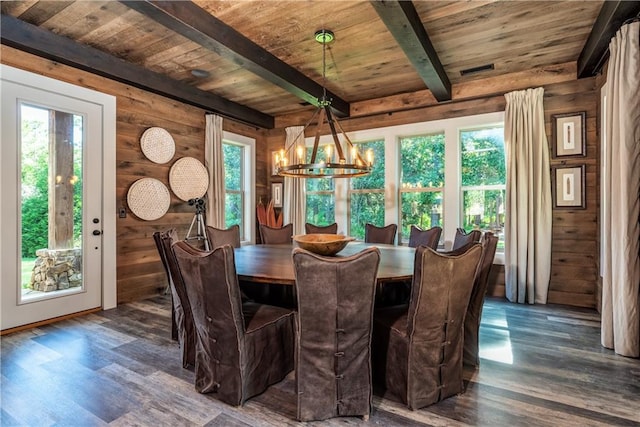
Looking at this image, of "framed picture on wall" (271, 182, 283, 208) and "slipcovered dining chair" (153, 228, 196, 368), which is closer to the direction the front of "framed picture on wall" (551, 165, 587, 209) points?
the slipcovered dining chair

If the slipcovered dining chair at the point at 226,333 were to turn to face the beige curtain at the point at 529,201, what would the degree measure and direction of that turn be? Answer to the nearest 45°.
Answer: approximately 45° to its right

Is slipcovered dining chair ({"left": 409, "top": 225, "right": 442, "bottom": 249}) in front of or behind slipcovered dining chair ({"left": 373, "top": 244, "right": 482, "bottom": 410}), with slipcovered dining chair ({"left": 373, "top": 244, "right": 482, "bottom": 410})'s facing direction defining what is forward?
in front

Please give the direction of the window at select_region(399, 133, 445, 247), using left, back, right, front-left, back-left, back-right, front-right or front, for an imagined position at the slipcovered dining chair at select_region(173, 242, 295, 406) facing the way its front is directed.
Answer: front

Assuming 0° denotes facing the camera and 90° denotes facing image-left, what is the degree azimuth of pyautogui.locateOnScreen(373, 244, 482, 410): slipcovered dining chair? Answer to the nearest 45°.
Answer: approximately 135°

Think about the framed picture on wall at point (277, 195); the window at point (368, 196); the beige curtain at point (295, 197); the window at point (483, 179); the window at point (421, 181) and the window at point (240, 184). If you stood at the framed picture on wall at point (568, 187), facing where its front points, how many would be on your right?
6

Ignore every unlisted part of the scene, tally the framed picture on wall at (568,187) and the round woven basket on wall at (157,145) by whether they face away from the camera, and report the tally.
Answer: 0

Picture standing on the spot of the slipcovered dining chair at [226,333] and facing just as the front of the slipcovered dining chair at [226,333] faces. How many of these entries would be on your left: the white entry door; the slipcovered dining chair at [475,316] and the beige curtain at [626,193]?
1

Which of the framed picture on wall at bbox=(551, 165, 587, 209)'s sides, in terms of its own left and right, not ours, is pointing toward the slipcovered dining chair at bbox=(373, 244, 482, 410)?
front

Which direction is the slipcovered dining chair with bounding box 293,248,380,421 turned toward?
away from the camera

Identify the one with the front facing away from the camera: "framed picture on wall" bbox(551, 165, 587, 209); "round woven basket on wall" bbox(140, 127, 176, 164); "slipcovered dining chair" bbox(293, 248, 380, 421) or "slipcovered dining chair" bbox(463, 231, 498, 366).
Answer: "slipcovered dining chair" bbox(293, 248, 380, 421)

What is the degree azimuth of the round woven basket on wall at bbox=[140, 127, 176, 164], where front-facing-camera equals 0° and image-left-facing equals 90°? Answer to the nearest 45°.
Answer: approximately 315°

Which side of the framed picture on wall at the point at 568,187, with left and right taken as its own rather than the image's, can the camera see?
front

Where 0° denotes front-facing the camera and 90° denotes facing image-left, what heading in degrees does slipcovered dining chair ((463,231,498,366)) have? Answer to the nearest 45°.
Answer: approximately 90°

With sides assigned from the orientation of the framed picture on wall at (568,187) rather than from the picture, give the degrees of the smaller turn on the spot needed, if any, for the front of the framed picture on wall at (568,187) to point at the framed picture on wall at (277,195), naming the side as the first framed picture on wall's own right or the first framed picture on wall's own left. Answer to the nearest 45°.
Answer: approximately 90° to the first framed picture on wall's own right

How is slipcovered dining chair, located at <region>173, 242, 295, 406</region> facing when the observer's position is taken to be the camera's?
facing away from the viewer and to the right of the viewer

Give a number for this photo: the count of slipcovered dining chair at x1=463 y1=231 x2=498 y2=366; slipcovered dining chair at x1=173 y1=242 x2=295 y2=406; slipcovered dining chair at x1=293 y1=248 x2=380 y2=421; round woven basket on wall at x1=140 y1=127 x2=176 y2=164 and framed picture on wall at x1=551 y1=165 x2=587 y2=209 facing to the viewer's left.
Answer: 1
